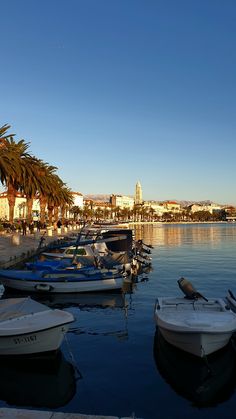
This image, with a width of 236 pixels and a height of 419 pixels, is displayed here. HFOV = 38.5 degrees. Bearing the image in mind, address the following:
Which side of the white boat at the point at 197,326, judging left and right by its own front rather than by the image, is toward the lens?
front

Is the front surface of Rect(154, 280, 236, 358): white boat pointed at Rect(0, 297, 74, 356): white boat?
no

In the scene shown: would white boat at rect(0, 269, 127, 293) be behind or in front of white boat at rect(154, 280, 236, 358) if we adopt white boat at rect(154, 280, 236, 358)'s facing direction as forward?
behind

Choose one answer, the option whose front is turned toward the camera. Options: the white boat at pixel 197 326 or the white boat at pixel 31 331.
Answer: the white boat at pixel 197 326
